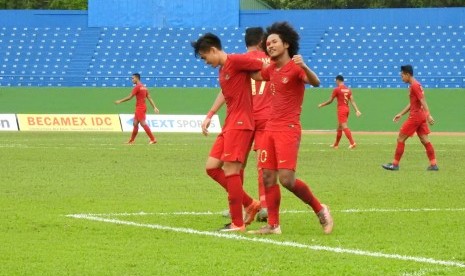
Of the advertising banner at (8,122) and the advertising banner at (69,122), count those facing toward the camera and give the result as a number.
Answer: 2

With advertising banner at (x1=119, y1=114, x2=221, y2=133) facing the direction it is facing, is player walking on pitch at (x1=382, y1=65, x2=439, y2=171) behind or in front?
in front

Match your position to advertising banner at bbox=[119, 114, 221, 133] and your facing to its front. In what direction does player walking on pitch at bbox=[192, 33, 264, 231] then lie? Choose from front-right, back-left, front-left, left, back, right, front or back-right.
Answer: front

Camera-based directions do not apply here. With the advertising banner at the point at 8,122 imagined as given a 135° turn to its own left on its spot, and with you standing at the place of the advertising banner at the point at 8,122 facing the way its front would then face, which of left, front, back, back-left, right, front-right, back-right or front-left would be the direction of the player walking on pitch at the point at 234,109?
back-right

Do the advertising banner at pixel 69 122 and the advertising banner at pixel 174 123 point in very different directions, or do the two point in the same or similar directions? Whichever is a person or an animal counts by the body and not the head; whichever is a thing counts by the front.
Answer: same or similar directions

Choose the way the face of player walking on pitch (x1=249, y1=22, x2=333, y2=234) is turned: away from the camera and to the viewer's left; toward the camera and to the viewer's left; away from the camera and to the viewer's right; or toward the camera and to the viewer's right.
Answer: toward the camera and to the viewer's left

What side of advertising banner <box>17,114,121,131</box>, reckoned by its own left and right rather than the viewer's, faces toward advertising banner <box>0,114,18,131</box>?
right

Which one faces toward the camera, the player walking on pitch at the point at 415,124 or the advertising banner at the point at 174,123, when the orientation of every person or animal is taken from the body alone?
the advertising banner

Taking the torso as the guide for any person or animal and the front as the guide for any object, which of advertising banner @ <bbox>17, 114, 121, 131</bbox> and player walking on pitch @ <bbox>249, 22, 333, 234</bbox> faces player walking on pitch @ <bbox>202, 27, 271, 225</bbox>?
the advertising banner

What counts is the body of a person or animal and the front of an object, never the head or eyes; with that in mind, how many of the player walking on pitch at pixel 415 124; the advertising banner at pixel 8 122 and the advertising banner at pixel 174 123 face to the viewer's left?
1

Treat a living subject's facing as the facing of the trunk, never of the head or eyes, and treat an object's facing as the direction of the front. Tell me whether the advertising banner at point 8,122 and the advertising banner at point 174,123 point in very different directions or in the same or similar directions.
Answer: same or similar directions

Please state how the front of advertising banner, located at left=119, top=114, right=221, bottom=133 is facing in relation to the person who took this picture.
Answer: facing the viewer

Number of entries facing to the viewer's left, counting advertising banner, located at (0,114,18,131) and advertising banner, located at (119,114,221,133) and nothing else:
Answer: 0

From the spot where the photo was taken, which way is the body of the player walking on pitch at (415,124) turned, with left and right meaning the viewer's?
facing to the left of the viewer
